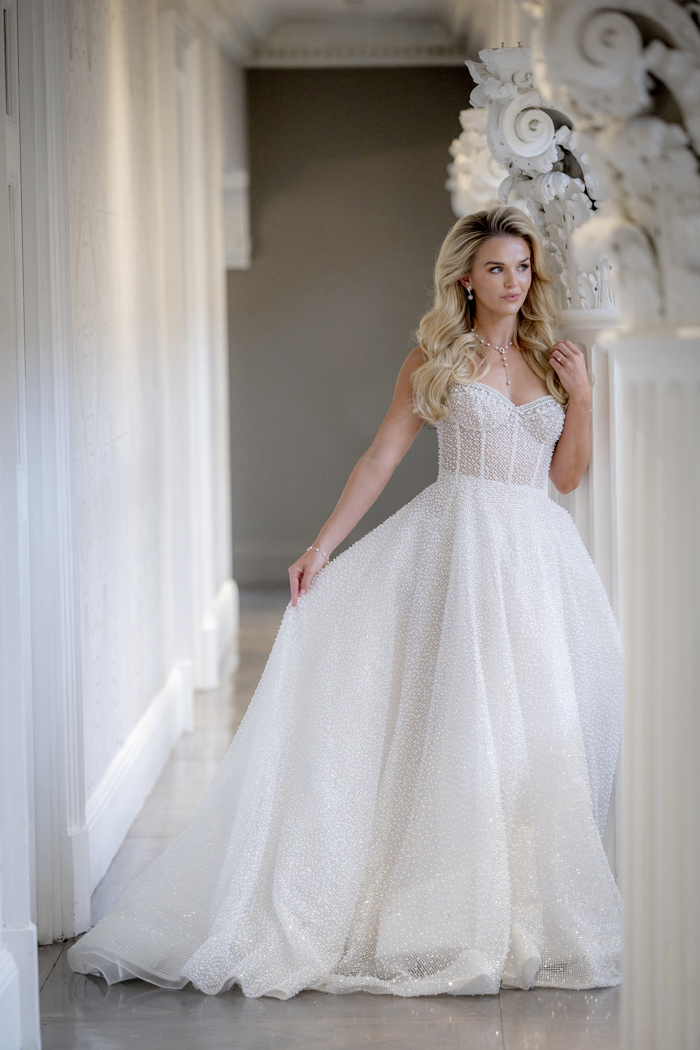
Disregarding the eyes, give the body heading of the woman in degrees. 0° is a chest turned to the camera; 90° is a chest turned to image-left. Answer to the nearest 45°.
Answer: approximately 315°
